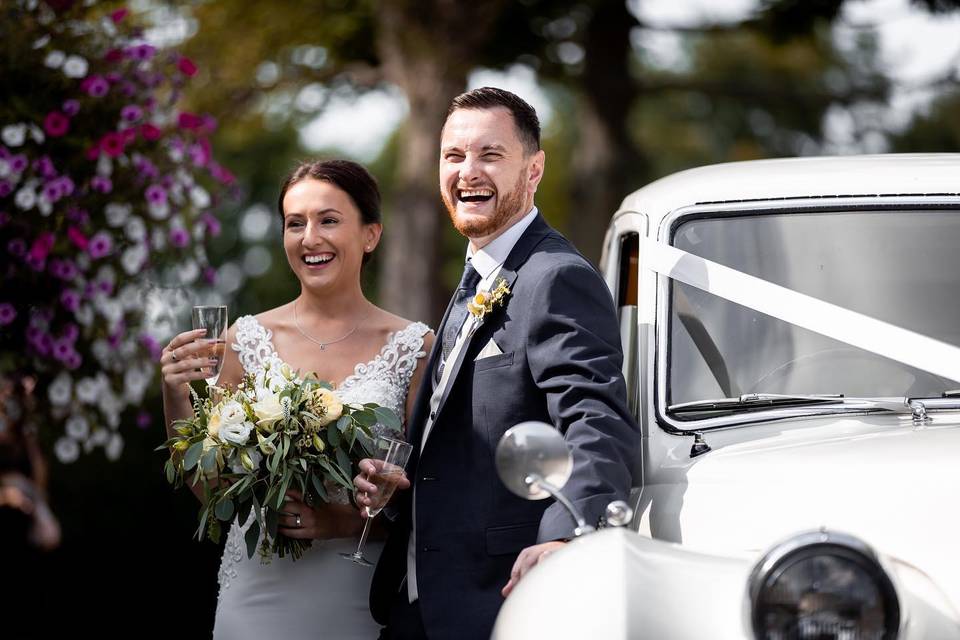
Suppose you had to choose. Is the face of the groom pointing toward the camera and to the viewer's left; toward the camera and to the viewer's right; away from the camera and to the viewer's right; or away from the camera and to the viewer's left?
toward the camera and to the viewer's left

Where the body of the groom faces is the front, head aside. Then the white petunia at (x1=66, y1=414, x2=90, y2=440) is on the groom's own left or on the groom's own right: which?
on the groom's own right

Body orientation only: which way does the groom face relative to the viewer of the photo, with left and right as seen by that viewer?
facing the viewer and to the left of the viewer

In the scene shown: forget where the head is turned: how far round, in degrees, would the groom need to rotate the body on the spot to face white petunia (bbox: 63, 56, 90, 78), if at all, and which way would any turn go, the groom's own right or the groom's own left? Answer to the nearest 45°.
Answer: approximately 90° to the groom's own right

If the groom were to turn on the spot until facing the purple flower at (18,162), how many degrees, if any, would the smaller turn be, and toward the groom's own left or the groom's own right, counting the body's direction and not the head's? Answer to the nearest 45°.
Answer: approximately 90° to the groom's own right

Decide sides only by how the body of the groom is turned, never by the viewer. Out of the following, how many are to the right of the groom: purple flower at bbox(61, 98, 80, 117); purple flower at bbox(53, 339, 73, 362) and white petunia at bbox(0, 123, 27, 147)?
3

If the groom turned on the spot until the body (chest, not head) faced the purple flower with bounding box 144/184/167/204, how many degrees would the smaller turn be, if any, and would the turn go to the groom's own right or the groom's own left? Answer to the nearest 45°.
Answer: approximately 90° to the groom's own right

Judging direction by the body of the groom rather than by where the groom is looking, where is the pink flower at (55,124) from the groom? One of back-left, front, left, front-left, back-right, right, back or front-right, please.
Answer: right

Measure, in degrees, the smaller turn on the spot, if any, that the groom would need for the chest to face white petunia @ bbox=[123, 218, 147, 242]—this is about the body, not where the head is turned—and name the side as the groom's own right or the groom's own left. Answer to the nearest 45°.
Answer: approximately 90° to the groom's own right

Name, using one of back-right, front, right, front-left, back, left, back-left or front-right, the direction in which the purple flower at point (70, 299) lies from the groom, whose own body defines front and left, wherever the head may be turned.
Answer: right

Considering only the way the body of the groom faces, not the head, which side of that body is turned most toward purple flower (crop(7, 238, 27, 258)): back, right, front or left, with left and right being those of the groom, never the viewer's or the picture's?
right

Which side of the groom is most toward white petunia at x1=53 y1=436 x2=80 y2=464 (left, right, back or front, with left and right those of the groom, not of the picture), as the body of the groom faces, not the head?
right

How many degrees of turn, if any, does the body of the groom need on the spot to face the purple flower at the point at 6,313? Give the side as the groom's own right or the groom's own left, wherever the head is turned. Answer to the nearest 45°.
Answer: approximately 90° to the groom's own right
